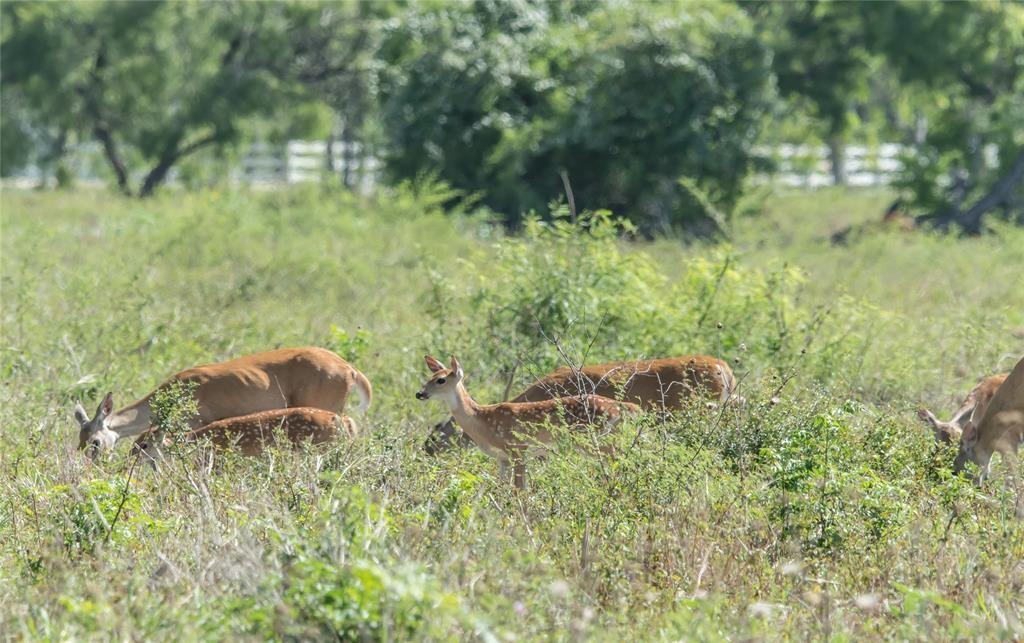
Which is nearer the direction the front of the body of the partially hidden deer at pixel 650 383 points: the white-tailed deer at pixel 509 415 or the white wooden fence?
the white-tailed deer

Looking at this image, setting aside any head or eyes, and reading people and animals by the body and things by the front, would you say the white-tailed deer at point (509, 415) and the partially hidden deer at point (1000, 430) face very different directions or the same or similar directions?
same or similar directions

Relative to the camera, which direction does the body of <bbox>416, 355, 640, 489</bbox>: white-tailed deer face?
to the viewer's left

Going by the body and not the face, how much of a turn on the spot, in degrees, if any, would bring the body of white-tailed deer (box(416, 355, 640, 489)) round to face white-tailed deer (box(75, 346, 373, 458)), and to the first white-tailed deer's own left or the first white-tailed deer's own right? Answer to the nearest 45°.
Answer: approximately 45° to the first white-tailed deer's own right

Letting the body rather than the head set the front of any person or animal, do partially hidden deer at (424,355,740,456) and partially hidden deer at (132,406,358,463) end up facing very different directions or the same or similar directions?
same or similar directions

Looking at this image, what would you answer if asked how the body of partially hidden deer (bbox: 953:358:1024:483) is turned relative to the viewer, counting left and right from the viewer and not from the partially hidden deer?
facing to the left of the viewer

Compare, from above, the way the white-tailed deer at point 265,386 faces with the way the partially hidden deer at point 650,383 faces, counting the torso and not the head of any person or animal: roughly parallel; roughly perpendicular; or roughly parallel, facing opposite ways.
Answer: roughly parallel

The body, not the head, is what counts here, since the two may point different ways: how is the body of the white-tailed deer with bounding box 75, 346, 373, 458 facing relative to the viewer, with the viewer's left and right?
facing to the left of the viewer

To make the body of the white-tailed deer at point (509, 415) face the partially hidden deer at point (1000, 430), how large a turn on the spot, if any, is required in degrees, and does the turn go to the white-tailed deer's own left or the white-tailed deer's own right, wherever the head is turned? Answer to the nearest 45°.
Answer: approximately 180°

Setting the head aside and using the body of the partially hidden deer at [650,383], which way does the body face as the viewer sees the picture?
to the viewer's left

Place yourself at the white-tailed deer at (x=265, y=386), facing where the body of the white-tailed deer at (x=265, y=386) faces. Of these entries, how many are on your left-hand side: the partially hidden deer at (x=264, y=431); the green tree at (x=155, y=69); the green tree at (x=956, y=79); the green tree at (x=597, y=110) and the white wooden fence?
1

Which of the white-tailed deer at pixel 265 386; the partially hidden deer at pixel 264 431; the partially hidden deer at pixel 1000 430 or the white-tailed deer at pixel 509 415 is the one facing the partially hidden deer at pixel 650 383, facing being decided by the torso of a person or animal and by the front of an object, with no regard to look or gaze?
the partially hidden deer at pixel 1000 430

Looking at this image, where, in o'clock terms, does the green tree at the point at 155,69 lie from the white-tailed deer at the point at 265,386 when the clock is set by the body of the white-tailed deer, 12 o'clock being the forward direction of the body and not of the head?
The green tree is roughly at 3 o'clock from the white-tailed deer.

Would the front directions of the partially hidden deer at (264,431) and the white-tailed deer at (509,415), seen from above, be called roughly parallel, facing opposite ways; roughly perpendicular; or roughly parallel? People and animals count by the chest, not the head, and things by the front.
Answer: roughly parallel

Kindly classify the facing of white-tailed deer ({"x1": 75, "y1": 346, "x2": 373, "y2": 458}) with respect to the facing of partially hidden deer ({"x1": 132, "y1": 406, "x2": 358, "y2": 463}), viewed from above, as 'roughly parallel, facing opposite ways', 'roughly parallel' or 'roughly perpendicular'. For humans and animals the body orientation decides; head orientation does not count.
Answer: roughly parallel

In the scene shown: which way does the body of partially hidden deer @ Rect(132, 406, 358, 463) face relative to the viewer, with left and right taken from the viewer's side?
facing to the left of the viewer

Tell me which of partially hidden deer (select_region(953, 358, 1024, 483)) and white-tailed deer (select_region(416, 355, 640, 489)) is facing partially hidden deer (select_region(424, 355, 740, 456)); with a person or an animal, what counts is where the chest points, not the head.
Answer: partially hidden deer (select_region(953, 358, 1024, 483))
